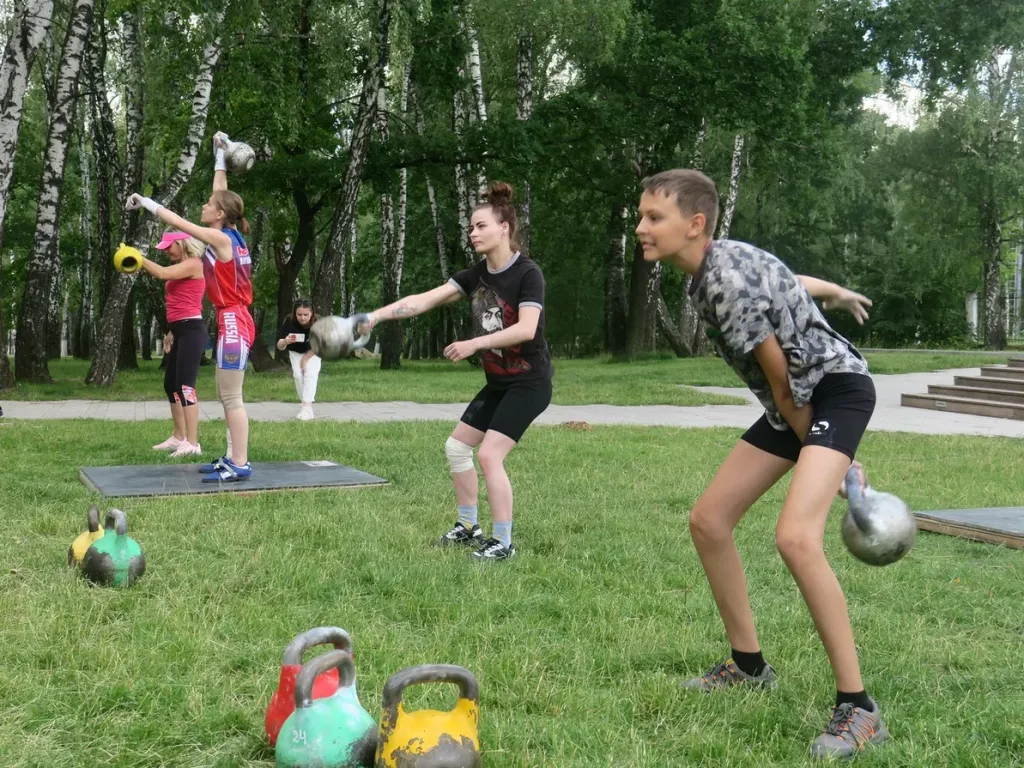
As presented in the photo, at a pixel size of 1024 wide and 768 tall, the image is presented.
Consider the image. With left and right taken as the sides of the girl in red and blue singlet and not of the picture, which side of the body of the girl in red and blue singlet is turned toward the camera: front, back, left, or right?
left

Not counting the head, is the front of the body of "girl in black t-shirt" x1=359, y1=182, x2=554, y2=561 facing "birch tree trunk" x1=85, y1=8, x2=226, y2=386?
no

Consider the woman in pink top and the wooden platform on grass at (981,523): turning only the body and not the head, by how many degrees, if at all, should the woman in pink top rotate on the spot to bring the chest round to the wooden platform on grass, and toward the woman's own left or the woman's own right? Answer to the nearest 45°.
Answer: approximately 135° to the woman's own left

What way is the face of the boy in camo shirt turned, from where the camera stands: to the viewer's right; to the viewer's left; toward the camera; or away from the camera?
to the viewer's left

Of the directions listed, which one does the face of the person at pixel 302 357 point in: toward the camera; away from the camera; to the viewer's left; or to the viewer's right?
toward the camera

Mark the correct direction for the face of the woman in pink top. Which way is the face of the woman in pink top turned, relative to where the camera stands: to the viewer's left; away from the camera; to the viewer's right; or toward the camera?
to the viewer's left

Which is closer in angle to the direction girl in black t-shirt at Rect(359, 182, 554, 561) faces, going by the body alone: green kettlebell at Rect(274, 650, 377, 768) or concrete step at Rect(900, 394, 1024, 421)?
the green kettlebell

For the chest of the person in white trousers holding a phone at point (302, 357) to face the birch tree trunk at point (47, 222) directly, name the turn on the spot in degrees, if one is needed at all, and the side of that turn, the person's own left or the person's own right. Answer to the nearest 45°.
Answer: approximately 135° to the person's own right

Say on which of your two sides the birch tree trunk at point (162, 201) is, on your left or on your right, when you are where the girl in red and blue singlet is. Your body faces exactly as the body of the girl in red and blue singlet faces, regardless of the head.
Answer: on your right

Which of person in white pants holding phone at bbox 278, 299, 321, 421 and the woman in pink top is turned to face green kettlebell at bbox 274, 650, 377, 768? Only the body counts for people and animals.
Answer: the person in white pants holding phone

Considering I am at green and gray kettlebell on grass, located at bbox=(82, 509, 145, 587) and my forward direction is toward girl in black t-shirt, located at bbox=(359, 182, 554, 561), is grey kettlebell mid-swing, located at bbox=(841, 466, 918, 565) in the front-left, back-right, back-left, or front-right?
front-right

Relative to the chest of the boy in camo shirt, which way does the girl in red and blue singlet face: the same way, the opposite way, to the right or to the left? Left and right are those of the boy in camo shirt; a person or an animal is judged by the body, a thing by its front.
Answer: the same way

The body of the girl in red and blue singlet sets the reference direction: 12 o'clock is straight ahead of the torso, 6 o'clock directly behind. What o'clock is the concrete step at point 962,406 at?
The concrete step is roughly at 5 o'clock from the girl in red and blue singlet.

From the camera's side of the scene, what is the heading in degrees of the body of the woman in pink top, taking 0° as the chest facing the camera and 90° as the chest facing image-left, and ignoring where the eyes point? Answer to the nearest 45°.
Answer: approximately 90°

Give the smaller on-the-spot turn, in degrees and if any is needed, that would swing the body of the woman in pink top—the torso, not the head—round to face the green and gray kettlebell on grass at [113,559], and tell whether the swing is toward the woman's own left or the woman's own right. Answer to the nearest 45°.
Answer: approximately 90° to the woman's own left

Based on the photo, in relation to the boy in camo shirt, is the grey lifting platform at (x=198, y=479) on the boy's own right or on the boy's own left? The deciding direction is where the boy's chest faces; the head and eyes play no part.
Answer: on the boy's own right

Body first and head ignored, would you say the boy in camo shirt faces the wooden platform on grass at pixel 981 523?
no

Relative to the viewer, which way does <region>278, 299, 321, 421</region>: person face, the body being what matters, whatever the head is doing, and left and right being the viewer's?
facing the viewer

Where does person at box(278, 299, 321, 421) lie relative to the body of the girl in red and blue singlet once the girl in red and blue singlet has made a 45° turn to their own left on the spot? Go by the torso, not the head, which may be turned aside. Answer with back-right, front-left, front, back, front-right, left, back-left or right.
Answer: back-right

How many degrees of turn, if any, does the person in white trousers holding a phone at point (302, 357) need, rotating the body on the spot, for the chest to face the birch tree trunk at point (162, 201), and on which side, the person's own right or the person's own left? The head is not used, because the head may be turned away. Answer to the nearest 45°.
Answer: approximately 135° to the person's own right
